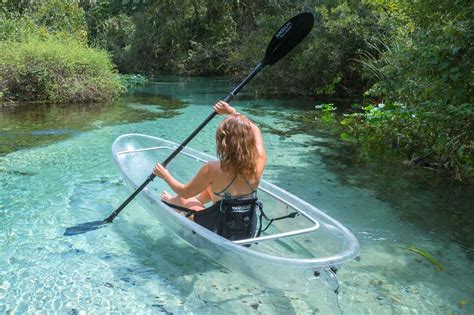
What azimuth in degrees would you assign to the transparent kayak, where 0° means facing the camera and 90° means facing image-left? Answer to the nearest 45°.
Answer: approximately 135°

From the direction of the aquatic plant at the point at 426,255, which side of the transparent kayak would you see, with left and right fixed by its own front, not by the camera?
right
